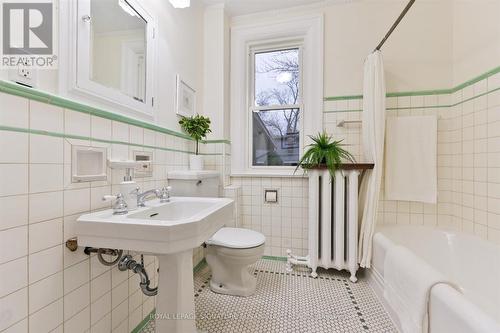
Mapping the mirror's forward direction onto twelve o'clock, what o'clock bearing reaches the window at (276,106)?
The window is roughly at 10 o'clock from the mirror.

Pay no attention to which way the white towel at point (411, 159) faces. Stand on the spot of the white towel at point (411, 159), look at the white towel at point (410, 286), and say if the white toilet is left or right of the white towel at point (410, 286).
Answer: right

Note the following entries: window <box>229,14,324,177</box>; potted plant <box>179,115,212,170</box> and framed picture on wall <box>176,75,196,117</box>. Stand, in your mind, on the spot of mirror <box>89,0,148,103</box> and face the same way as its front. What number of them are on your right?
0

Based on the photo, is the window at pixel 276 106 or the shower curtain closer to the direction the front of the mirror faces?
the shower curtain

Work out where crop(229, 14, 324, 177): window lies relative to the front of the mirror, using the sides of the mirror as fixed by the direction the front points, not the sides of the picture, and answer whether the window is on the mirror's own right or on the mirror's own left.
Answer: on the mirror's own left

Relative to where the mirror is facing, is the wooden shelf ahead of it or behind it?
ahead

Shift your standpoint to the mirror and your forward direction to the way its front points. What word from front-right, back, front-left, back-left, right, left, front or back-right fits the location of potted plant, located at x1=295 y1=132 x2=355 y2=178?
front-left

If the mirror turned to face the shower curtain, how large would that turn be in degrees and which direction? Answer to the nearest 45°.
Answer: approximately 45° to its left

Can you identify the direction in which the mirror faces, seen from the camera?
facing the viewer and to the right of the viewer

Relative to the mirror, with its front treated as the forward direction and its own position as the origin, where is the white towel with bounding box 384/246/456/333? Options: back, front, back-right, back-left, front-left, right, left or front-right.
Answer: front

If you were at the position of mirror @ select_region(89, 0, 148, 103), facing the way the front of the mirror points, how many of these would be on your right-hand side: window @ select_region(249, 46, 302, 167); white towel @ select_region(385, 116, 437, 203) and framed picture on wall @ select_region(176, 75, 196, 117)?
0

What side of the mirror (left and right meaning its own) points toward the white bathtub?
front
